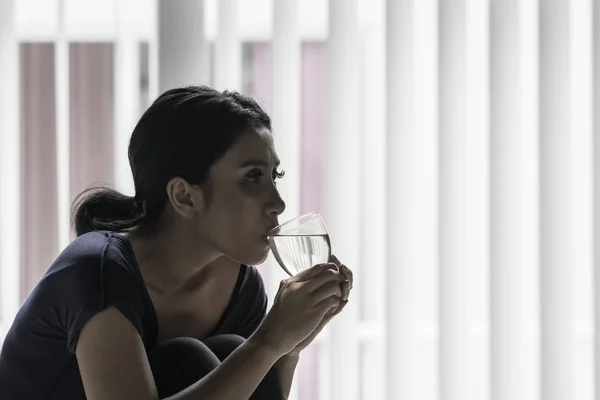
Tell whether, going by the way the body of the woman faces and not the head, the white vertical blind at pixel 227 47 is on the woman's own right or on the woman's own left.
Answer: on the woman's own left

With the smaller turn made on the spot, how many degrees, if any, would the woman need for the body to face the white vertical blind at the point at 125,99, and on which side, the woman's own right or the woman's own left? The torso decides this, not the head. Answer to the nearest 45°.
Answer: approximately 135° to the woman's own left

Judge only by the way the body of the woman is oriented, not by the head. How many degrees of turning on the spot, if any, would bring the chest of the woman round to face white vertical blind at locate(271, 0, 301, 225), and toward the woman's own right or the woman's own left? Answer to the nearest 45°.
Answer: approximately 135° to the woman's own left

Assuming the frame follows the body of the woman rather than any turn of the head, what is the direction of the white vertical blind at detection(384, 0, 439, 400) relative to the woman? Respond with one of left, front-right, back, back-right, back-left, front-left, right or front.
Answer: left

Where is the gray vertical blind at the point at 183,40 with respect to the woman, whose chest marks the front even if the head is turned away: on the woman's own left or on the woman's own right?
on the woman's own left

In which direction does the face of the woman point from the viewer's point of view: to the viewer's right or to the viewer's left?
to the viewer's right

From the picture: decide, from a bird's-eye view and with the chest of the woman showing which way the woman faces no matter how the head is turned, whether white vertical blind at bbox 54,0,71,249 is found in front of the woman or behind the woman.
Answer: behind

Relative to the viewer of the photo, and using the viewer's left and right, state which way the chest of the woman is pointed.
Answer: facing the viewer and to the right of the viewer

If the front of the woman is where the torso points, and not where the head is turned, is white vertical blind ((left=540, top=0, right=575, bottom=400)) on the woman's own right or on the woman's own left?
on the woman's own left

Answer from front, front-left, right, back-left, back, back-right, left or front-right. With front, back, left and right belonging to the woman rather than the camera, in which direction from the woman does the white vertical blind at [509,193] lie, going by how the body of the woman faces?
left

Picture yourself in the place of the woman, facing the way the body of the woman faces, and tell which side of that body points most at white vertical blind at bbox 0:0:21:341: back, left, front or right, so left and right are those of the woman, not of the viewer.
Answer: back

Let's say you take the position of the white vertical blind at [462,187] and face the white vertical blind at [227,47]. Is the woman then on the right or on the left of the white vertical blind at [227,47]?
left

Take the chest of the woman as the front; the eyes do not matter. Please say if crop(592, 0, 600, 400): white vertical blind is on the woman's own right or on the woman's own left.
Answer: on the woman's own left

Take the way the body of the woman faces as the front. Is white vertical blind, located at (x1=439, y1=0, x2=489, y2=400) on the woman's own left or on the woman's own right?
on the woman's own left

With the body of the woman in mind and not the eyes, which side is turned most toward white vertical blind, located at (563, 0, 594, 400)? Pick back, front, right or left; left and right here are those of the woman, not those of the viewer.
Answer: left
